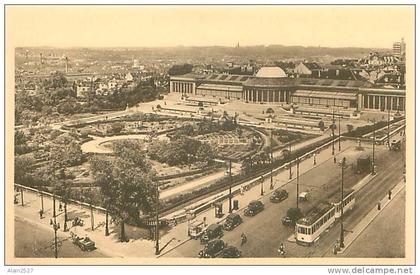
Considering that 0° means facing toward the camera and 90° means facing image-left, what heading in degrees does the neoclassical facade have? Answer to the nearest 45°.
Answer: approximately 45°

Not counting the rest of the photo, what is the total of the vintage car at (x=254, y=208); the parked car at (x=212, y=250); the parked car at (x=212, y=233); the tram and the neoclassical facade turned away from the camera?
0

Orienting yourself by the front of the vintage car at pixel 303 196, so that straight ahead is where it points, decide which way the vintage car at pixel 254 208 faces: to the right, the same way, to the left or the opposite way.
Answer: the same way

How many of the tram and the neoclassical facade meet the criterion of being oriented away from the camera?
0
